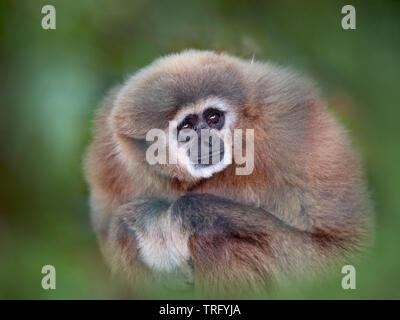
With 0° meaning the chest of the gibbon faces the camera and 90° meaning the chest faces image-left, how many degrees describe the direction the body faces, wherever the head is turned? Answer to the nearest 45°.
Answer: approximately 45°
